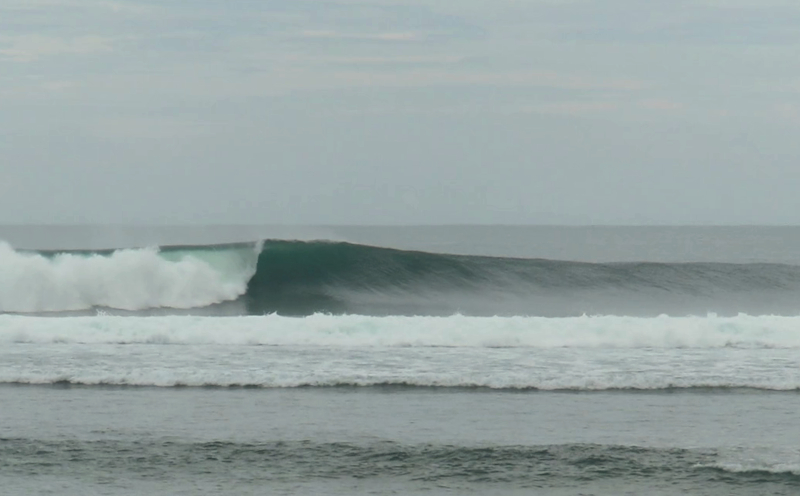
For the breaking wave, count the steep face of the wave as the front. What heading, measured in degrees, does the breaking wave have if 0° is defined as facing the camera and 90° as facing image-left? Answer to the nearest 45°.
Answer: approximately 0°
